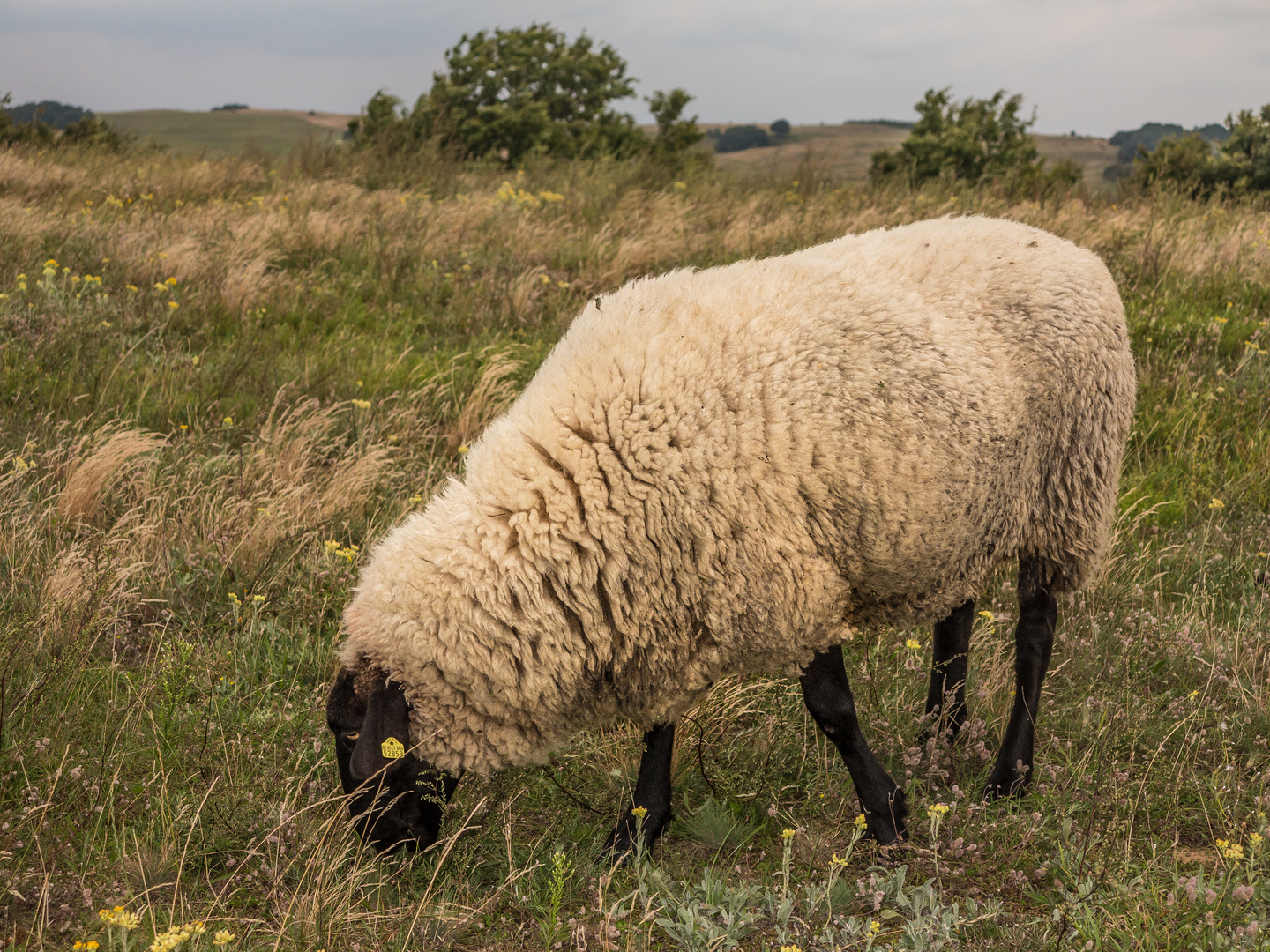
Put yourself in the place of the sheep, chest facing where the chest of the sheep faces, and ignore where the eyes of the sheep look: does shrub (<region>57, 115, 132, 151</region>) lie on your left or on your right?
on your right

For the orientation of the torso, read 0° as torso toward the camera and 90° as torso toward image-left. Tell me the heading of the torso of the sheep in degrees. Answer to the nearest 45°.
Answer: approximately 45°

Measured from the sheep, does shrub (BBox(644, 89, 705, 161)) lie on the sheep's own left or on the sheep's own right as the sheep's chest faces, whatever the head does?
on the sheep's own right

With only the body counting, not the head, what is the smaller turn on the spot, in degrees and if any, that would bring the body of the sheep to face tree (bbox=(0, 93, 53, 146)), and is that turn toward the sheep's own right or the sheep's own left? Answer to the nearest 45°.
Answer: approximately 90° to the sheep's own right

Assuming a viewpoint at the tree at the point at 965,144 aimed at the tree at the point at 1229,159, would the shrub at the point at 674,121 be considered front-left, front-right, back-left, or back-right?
back-left

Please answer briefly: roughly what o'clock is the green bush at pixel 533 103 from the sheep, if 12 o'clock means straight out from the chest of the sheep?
The green bush is roughly at 4 o'clock from the sheep.

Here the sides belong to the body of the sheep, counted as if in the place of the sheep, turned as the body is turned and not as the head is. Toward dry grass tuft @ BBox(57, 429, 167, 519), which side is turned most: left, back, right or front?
right

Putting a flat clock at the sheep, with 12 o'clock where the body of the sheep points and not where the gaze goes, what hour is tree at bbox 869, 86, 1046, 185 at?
The tree is roughly at 5 o'clock from the sheep.

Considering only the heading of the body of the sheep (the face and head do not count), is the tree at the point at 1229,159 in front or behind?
behind
